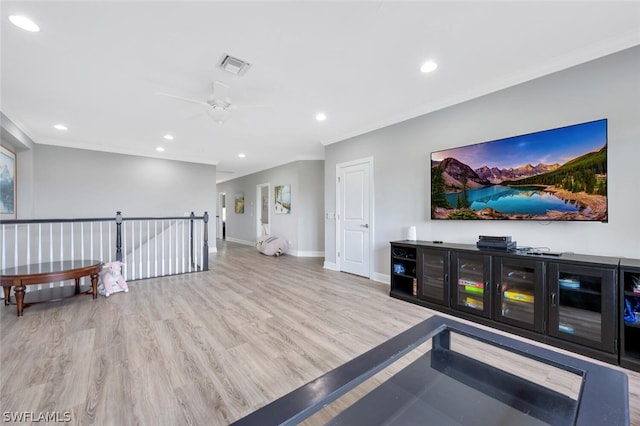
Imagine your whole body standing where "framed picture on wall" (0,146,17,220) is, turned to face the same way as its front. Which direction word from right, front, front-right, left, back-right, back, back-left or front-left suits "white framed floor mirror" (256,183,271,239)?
front-left

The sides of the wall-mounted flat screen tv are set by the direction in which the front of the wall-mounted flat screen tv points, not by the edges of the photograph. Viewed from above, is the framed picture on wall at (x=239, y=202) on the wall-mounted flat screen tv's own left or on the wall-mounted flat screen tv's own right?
on the wall-mounted flat screen tv's own right

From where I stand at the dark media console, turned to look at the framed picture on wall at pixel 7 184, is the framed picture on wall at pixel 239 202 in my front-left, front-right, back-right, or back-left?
front-right

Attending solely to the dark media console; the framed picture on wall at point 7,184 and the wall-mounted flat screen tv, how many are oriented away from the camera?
0

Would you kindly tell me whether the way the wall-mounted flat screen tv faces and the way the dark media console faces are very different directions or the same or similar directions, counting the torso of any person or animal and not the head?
same or similar directions

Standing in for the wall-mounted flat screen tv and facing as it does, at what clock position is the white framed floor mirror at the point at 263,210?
The white framed floor mirror is roughly at 2 o'clock from the wall-mounted flat screen tv.

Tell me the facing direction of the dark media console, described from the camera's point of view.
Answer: facing the viewer and to the left of the viewer

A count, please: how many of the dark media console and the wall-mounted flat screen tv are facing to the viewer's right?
0

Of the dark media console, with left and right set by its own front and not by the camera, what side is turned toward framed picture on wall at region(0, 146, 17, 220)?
front

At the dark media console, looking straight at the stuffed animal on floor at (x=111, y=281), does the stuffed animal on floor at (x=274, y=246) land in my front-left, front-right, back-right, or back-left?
front-right

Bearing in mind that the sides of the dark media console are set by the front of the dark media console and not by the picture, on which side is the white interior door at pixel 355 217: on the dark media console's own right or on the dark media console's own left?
on the dark media console's own right

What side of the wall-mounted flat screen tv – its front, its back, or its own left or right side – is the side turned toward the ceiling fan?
front

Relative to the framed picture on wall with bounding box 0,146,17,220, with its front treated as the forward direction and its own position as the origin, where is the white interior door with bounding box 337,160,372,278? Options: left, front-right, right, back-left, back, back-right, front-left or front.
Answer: front

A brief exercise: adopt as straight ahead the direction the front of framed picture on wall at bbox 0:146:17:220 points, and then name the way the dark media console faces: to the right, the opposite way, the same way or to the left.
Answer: the opposite way

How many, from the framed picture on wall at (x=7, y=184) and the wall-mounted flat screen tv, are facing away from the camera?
0

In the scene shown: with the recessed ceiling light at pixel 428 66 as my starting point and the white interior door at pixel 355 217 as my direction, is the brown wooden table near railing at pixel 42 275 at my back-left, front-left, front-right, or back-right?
front-left

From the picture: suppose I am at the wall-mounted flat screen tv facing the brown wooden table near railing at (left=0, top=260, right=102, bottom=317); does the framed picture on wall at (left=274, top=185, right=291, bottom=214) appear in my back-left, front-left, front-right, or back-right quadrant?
front-right

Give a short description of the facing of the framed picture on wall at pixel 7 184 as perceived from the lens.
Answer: facing the viewer and to the right of the viewer

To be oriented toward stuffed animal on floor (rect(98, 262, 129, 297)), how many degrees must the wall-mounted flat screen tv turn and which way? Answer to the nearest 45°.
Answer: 0° — it already faces it
